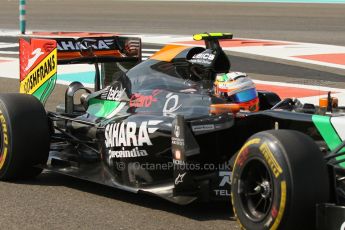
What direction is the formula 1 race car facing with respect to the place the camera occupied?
facing the viewer and to the right of the viewer
